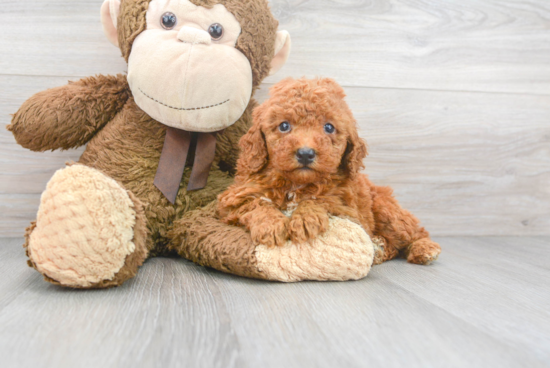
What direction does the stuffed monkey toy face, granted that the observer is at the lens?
facing the viewer
